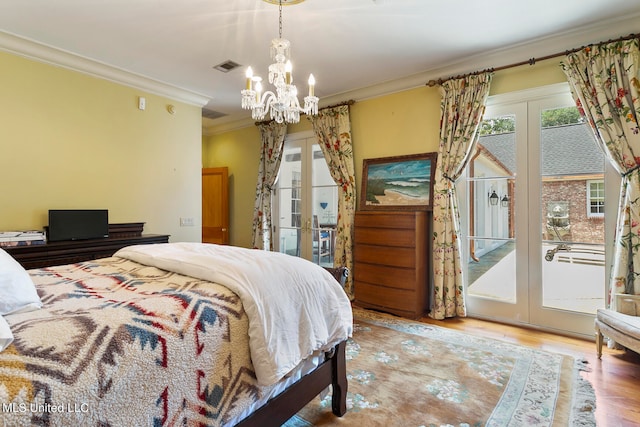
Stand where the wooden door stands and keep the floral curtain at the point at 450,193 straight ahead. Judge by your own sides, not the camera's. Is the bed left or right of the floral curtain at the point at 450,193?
right

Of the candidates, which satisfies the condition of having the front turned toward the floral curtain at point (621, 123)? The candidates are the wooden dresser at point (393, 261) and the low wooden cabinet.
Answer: the low wooden cabinet

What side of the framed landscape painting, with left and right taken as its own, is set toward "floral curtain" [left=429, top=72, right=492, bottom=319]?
left

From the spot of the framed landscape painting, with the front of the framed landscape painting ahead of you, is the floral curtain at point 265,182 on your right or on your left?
on your right

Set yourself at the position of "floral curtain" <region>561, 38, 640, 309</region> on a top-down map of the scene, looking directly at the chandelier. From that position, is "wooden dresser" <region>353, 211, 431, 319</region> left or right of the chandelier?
right

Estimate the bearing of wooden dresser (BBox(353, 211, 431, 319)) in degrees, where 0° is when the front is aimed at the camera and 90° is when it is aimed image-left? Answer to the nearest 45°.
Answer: approximately 45°

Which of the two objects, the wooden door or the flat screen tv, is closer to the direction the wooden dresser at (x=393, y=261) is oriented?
the flat screen tv

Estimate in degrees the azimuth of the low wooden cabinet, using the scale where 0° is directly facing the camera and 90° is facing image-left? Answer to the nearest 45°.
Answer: approximately 315°

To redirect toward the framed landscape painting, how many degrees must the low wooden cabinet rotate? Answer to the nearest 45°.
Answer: approximately 45° to its left

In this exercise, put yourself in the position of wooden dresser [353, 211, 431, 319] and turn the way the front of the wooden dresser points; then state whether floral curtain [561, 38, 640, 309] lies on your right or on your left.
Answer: on your left

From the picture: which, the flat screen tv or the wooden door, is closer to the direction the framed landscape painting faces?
the flat screen tv
